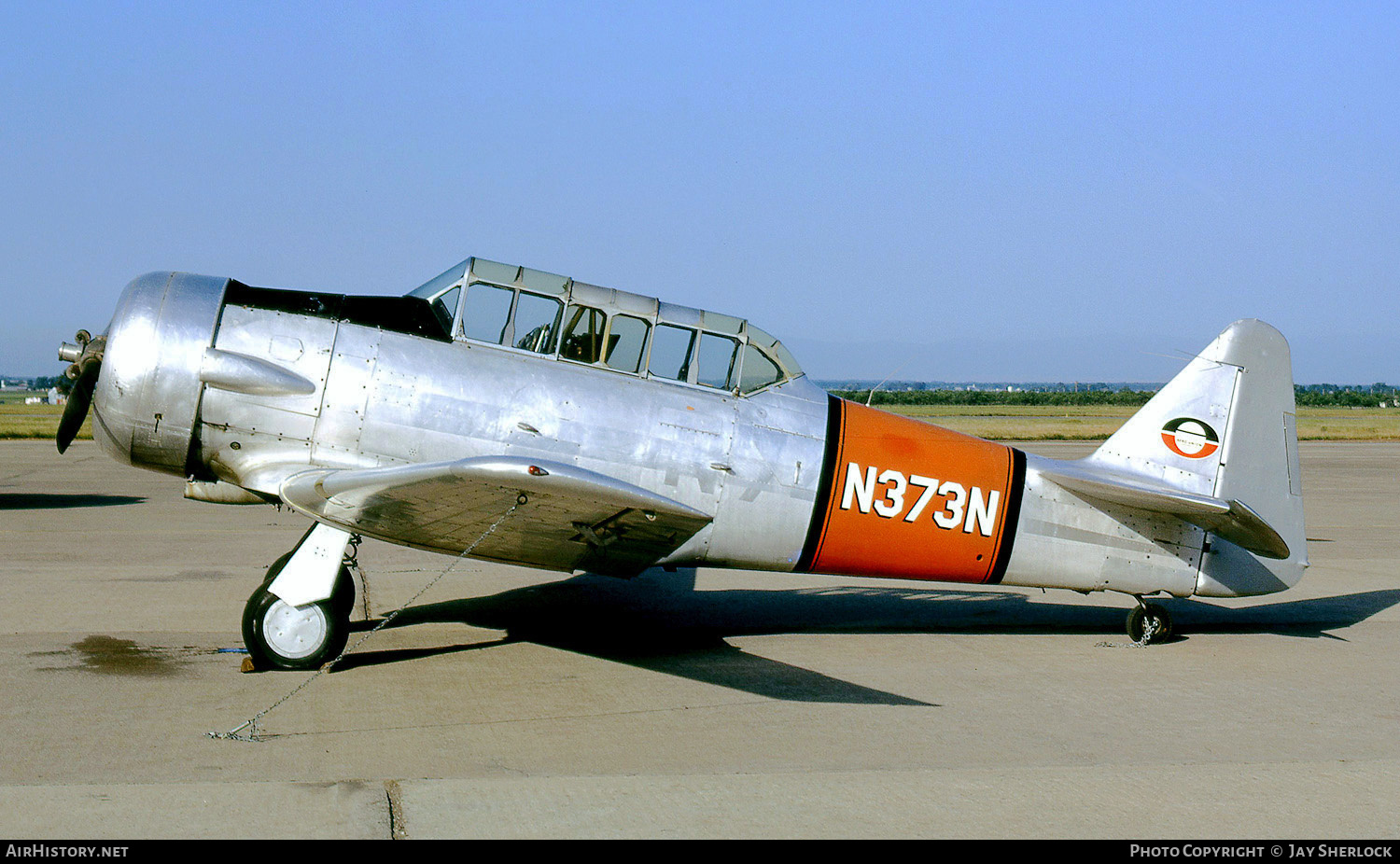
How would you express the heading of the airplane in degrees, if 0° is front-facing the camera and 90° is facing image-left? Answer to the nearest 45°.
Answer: approximately 90°
